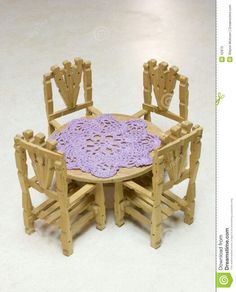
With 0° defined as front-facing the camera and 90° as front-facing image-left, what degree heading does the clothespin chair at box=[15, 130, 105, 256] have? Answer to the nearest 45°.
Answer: approximately 225°

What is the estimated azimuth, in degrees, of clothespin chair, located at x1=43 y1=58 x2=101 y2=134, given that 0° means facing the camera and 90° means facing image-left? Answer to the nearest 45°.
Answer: approximately 315°

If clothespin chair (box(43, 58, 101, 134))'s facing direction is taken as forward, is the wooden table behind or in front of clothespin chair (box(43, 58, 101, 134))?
in front

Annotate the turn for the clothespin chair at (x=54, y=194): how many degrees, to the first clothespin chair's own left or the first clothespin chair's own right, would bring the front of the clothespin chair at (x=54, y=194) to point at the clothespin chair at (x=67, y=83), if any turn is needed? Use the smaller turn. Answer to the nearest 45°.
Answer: approximately 45° to the first clothespin chair's own left

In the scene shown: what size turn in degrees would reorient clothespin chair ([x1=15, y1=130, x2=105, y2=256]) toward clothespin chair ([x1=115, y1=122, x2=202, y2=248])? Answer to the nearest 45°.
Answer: approximately 45° to its right

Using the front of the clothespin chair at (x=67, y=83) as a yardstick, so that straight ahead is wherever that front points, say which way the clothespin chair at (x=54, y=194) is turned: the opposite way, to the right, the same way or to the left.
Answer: to the left
